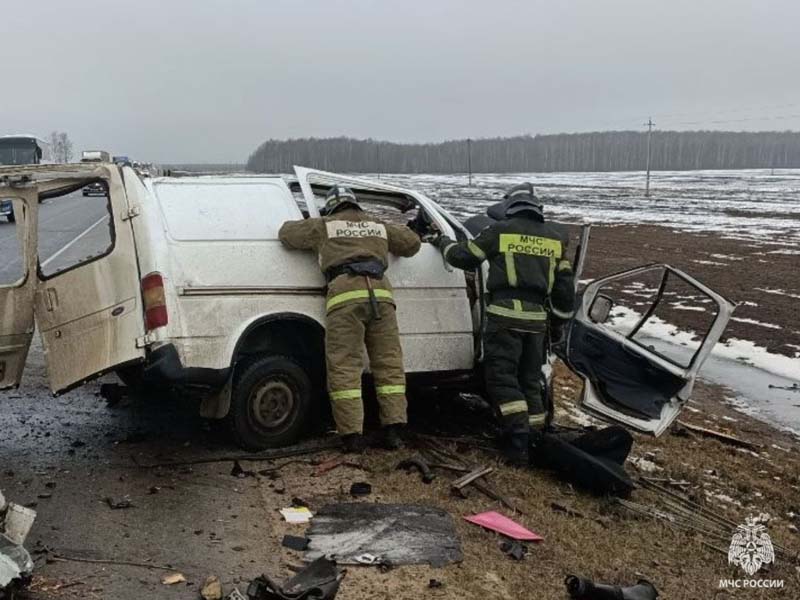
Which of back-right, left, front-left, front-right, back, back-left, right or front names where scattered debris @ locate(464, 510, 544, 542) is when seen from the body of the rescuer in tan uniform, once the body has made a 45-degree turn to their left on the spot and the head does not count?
back

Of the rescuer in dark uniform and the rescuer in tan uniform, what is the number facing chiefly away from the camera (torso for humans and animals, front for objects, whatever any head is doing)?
2

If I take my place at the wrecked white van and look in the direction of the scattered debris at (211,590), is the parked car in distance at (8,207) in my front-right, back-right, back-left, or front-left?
back-right

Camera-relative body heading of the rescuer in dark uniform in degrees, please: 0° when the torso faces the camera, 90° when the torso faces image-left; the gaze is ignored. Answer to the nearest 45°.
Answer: approximately 180°

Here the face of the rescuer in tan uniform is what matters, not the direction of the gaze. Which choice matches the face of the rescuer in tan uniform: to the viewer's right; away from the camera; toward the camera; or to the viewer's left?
away from the camera

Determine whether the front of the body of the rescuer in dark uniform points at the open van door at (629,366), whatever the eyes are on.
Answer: no

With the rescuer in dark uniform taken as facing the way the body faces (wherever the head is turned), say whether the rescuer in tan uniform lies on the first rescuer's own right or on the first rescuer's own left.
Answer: on the first rescuer's own left

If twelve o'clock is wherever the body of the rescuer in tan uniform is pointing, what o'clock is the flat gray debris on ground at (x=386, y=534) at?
The flat gray debris on ground is roughly at 6 o'clock from the rescuer in tan uniform.

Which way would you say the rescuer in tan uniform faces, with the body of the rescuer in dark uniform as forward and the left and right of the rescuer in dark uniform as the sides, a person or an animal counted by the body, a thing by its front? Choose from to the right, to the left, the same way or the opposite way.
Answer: the same way

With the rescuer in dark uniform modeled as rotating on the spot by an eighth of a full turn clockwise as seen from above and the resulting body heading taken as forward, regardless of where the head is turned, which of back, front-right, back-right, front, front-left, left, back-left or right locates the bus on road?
left

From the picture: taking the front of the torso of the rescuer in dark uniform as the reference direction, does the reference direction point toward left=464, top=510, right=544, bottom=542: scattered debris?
no

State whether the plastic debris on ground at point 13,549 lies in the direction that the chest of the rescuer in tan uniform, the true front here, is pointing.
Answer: no

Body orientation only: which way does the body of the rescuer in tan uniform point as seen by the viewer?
away from the camera

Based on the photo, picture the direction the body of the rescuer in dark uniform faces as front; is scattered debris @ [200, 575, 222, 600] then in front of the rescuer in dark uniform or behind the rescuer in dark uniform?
behind
